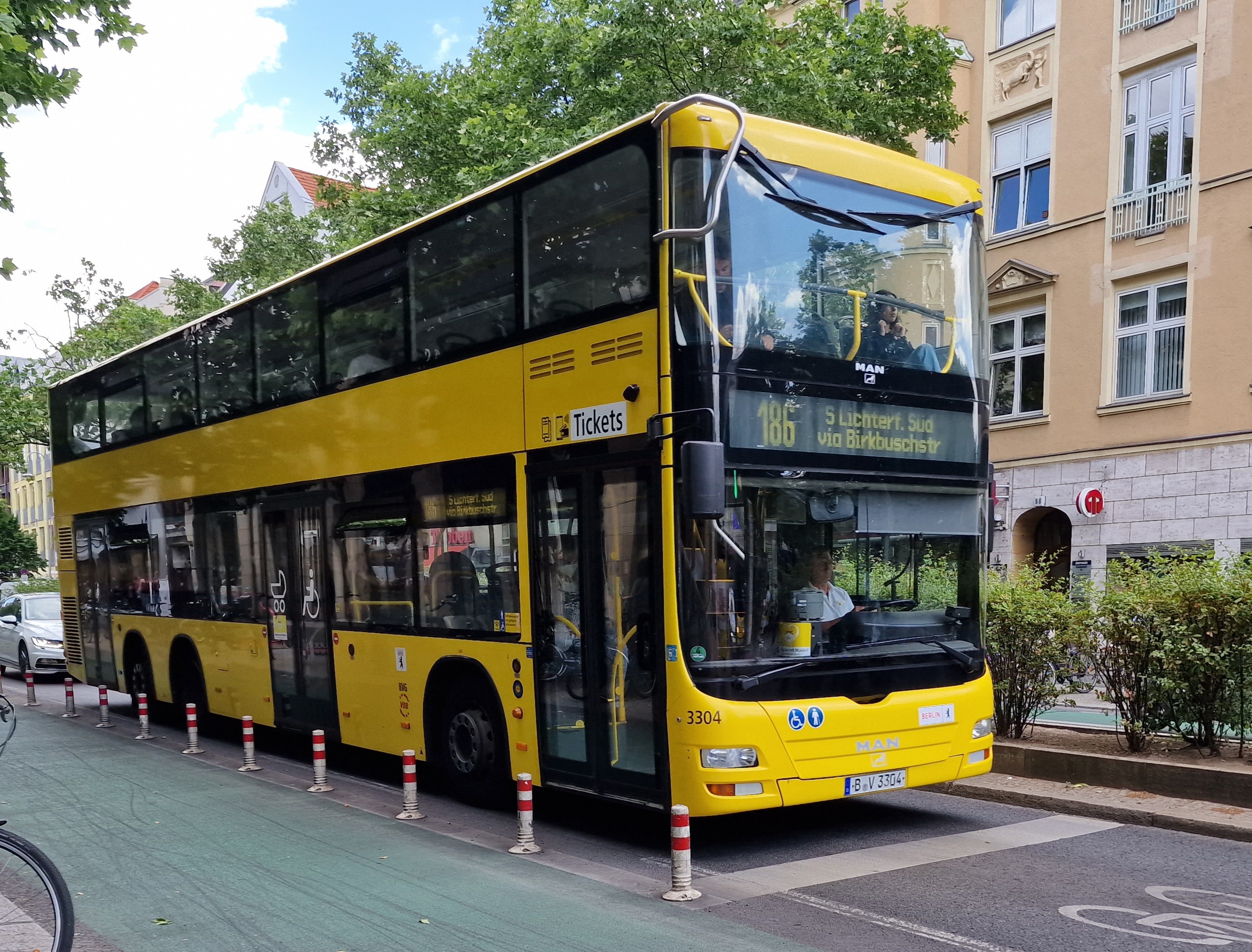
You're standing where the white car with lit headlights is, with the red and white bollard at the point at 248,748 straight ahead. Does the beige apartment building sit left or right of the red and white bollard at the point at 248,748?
left

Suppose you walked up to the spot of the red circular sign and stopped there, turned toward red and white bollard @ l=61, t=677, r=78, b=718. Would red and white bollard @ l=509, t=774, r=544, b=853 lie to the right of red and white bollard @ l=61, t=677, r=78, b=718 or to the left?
left

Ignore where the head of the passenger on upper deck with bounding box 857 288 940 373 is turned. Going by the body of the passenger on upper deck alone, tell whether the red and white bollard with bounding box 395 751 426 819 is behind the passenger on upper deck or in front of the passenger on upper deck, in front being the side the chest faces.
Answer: behind

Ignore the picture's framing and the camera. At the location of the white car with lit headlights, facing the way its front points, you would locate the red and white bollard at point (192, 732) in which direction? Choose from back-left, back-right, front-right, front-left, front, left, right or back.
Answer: front-right

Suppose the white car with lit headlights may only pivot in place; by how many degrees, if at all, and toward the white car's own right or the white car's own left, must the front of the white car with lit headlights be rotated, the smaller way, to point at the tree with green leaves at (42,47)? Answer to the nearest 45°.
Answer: approximately 45° to the white car's own right

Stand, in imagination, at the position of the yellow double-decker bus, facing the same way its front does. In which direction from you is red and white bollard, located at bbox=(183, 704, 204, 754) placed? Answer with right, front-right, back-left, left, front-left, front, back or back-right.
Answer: back

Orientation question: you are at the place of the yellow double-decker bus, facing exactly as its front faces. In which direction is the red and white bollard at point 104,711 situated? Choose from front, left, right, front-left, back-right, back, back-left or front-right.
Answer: back

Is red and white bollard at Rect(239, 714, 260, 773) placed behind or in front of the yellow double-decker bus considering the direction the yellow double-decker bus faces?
behind

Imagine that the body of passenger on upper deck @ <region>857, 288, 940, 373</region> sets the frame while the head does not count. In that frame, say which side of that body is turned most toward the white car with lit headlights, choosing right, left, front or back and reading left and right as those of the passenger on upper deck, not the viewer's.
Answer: back

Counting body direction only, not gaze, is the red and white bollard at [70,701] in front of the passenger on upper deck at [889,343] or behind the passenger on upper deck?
behind

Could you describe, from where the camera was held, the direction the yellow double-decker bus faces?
facing the viewer and to the right of the viewer

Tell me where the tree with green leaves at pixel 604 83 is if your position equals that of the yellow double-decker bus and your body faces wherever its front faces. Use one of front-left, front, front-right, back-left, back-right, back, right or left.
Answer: back-left

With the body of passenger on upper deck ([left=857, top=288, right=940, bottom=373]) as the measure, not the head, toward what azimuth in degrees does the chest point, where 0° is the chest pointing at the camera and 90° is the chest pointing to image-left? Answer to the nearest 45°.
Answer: approximately 315°

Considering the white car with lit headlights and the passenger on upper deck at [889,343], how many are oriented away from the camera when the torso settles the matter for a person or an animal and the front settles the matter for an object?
0

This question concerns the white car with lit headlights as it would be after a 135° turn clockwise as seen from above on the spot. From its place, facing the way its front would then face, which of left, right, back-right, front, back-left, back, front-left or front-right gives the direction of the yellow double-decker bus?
left
